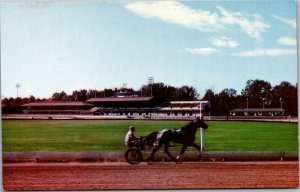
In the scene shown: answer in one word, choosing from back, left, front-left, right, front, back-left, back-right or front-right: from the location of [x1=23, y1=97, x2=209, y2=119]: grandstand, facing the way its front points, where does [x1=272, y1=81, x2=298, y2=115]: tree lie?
left

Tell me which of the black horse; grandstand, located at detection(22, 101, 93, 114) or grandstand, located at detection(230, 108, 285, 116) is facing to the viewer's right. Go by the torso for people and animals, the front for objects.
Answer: the black horse

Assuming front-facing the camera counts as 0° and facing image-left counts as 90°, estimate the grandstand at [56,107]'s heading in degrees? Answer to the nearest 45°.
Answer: approximately 0°

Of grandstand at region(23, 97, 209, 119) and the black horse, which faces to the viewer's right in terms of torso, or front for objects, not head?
the black horse

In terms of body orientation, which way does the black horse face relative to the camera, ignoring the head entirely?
to the viewer's right

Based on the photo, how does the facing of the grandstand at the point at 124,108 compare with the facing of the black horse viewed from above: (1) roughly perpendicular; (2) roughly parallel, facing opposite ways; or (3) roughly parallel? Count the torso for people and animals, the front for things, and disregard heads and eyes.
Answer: roughly perpendicular
